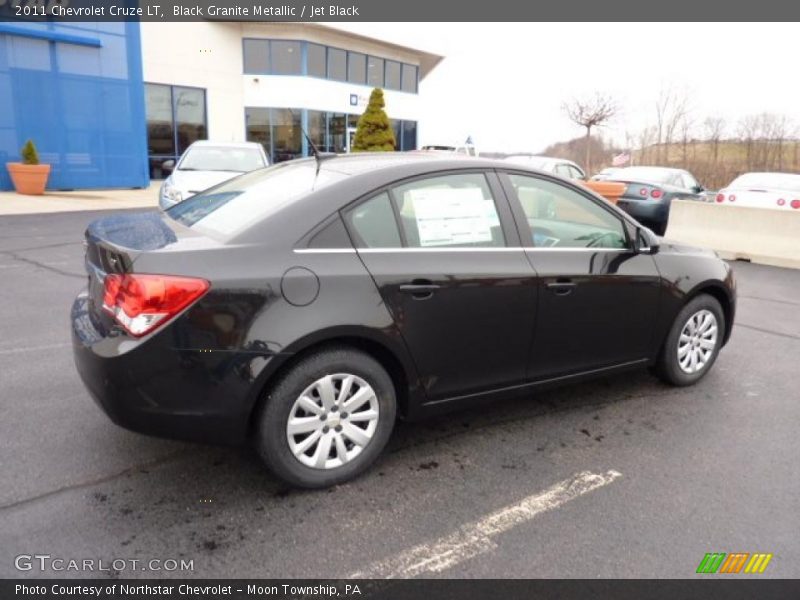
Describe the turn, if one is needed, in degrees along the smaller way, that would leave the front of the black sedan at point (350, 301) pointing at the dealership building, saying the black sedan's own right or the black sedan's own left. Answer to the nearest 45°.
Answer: approximately 45° to the black sedan's own left

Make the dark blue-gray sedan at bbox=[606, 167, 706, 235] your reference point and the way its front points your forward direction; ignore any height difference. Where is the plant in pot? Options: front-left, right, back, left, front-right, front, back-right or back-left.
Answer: back-left

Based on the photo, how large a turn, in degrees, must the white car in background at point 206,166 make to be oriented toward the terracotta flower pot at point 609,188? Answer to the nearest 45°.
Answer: approximately 90° to its left

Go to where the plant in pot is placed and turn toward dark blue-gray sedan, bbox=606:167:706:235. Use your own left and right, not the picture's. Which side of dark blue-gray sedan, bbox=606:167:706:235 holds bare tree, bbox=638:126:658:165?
left

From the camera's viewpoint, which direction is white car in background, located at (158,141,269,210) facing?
toward the camera

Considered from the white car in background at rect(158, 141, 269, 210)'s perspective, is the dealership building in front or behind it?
behind

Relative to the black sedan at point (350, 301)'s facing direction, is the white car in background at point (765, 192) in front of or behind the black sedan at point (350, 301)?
in front

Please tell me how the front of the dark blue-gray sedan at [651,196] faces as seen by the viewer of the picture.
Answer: facing away from the viewer and to the right of the viewer

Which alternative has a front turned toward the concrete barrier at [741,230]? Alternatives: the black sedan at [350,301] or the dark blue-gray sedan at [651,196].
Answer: the black sedan at [350,301]

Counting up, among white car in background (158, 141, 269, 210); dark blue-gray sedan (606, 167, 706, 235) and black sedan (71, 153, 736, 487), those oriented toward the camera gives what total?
1

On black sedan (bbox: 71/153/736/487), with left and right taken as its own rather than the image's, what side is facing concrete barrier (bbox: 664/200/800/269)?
front

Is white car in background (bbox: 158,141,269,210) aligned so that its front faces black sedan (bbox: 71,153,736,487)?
yes

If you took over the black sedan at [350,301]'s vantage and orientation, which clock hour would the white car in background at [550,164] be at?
The white car in background is roughly at 11 o'clock from the black sedan.

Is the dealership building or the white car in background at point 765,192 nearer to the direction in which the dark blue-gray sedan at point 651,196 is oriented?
the white car in background

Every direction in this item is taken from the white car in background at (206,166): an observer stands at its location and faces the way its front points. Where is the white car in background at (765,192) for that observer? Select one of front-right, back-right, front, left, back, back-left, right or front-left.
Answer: left

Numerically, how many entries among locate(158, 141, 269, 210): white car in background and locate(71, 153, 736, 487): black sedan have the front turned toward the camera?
1
